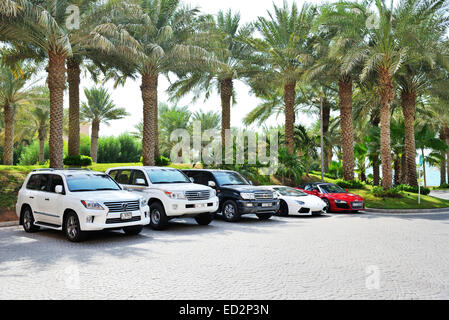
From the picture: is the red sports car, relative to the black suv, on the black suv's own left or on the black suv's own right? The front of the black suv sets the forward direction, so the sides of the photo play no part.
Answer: on the black suv's own left

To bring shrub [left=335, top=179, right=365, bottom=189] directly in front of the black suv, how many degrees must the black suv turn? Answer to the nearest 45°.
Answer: approximately 90° to its left

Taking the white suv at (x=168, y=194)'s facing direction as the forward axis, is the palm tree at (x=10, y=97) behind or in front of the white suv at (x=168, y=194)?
behind

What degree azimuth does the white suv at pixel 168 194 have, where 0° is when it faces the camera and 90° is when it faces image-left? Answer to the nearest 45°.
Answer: approximately 315°

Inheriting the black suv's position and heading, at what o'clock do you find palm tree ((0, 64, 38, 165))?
The palm tree is roughly at 6 o'clock from the black suv.

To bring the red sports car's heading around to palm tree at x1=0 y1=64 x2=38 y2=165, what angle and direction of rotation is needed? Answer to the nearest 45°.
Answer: approximately 135° to its right

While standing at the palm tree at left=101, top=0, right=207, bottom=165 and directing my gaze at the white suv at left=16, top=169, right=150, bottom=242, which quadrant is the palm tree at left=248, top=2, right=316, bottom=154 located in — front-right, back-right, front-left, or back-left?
back-left
